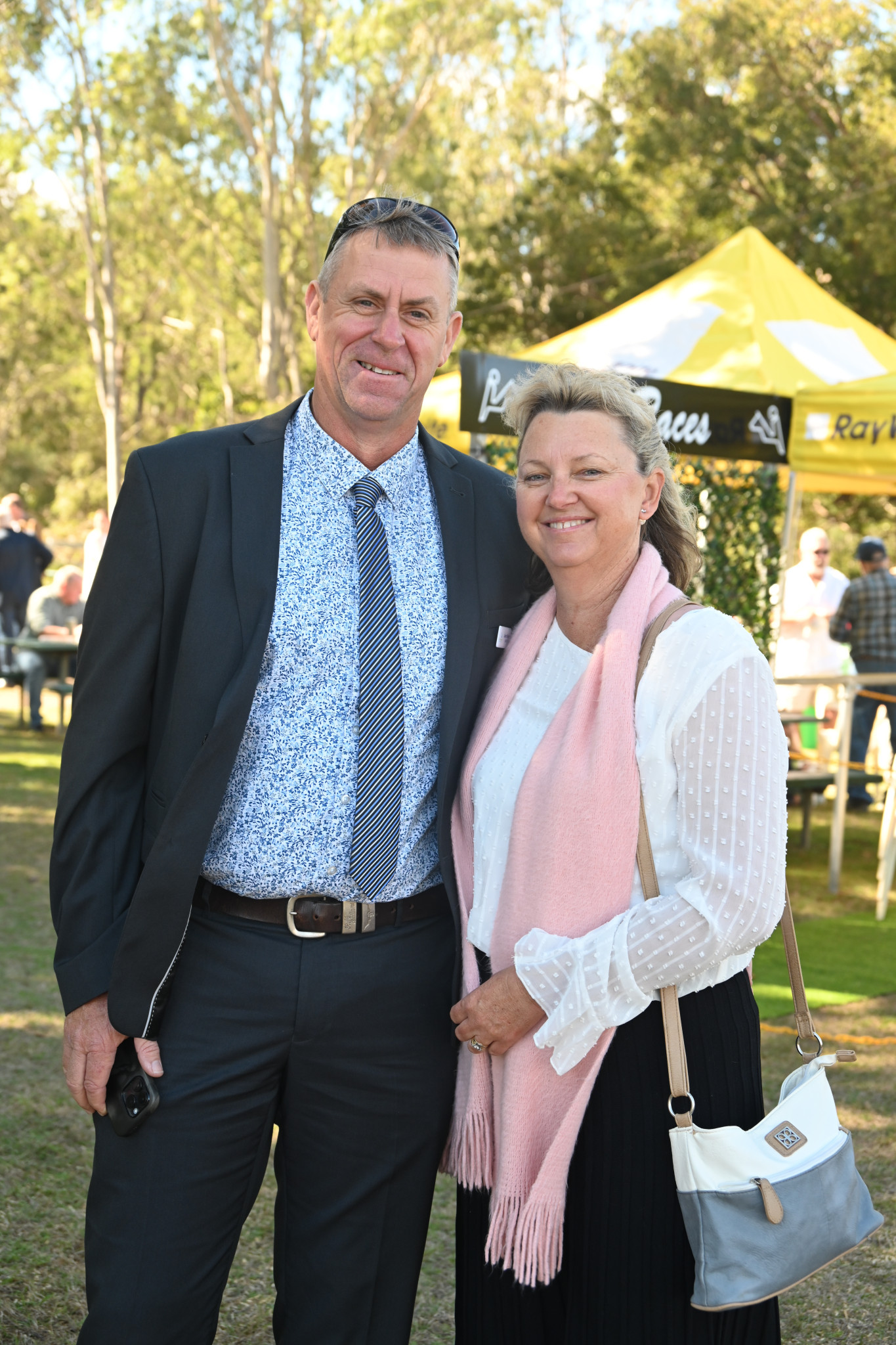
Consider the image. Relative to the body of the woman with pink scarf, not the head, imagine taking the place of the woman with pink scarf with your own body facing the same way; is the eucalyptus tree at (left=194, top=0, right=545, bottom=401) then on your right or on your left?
on your right

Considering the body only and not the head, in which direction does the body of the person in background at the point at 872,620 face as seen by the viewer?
away from the camera

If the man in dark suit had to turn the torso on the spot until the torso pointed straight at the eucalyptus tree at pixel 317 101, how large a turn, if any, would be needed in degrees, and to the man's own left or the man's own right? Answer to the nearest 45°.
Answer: approximately 180°

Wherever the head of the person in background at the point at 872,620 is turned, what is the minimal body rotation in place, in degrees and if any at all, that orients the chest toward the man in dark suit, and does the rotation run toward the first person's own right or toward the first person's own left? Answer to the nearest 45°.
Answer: approximately 180°

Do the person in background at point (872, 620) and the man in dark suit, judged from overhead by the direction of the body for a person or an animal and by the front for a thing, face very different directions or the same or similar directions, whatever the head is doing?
very different directions

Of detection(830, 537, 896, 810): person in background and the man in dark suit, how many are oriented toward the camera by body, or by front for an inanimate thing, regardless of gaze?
1

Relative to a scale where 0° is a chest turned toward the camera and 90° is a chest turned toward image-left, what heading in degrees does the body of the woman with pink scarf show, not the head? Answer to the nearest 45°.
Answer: approximately 45°

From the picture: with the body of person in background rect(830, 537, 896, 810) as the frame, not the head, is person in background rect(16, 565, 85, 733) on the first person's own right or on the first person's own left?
on the first person's own left

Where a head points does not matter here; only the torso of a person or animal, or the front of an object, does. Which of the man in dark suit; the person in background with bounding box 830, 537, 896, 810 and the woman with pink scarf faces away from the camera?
the person in background

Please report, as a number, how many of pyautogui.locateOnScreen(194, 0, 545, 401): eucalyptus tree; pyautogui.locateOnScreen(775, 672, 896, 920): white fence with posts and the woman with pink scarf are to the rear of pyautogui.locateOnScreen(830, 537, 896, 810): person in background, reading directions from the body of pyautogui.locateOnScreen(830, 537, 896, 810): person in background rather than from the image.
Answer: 2
